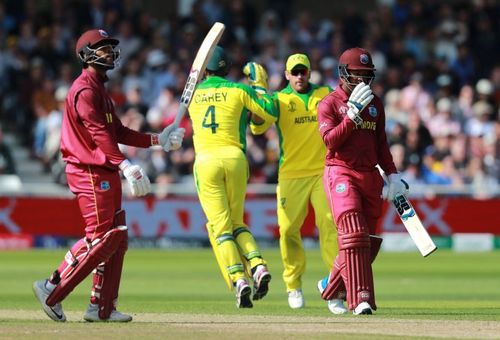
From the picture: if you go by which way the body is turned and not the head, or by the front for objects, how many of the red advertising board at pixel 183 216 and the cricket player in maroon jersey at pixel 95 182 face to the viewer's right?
1

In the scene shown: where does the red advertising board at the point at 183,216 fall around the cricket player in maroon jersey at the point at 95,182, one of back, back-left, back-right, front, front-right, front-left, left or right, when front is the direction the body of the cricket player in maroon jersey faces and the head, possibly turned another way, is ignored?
left

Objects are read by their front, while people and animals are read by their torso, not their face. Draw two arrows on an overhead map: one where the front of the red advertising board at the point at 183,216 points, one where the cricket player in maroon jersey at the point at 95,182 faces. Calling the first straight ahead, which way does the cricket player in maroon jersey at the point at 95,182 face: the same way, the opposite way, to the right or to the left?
to the left

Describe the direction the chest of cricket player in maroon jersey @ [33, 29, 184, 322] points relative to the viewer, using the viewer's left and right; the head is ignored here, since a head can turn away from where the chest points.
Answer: facing to the right of the viewer

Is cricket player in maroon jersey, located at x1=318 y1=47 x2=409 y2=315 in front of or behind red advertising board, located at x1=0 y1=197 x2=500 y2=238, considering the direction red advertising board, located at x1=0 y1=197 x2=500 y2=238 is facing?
in front

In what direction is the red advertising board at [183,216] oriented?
toward the camera

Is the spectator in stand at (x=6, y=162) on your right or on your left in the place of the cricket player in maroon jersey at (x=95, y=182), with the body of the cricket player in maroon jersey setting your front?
on your left

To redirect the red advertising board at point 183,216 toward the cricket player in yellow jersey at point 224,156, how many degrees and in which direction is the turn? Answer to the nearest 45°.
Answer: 0° — it already faces them

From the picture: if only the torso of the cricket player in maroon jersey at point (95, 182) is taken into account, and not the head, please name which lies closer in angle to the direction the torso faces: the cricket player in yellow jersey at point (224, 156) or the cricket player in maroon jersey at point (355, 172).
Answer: the cricket player in maroon jersey

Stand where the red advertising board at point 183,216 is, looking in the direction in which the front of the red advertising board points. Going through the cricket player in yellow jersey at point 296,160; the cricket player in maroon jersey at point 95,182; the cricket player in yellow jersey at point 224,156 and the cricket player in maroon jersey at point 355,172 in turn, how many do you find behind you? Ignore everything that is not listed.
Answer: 0

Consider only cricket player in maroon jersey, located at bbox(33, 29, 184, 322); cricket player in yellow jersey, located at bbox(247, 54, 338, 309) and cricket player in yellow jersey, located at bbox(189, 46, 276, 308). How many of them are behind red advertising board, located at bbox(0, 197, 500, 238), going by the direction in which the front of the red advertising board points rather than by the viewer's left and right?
0

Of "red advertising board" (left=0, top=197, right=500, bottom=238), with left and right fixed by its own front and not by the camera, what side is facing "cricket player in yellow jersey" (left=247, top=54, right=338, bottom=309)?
front

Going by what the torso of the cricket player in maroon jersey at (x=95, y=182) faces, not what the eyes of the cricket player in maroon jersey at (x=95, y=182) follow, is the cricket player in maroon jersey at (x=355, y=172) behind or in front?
in front

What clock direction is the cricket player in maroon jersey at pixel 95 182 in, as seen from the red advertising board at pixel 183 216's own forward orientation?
The cricket player in maroon jersey is roughly at 12 o'clock from the red advertising board.

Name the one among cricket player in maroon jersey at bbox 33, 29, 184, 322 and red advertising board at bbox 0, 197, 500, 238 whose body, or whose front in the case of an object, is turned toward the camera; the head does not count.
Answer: the red advertising board
